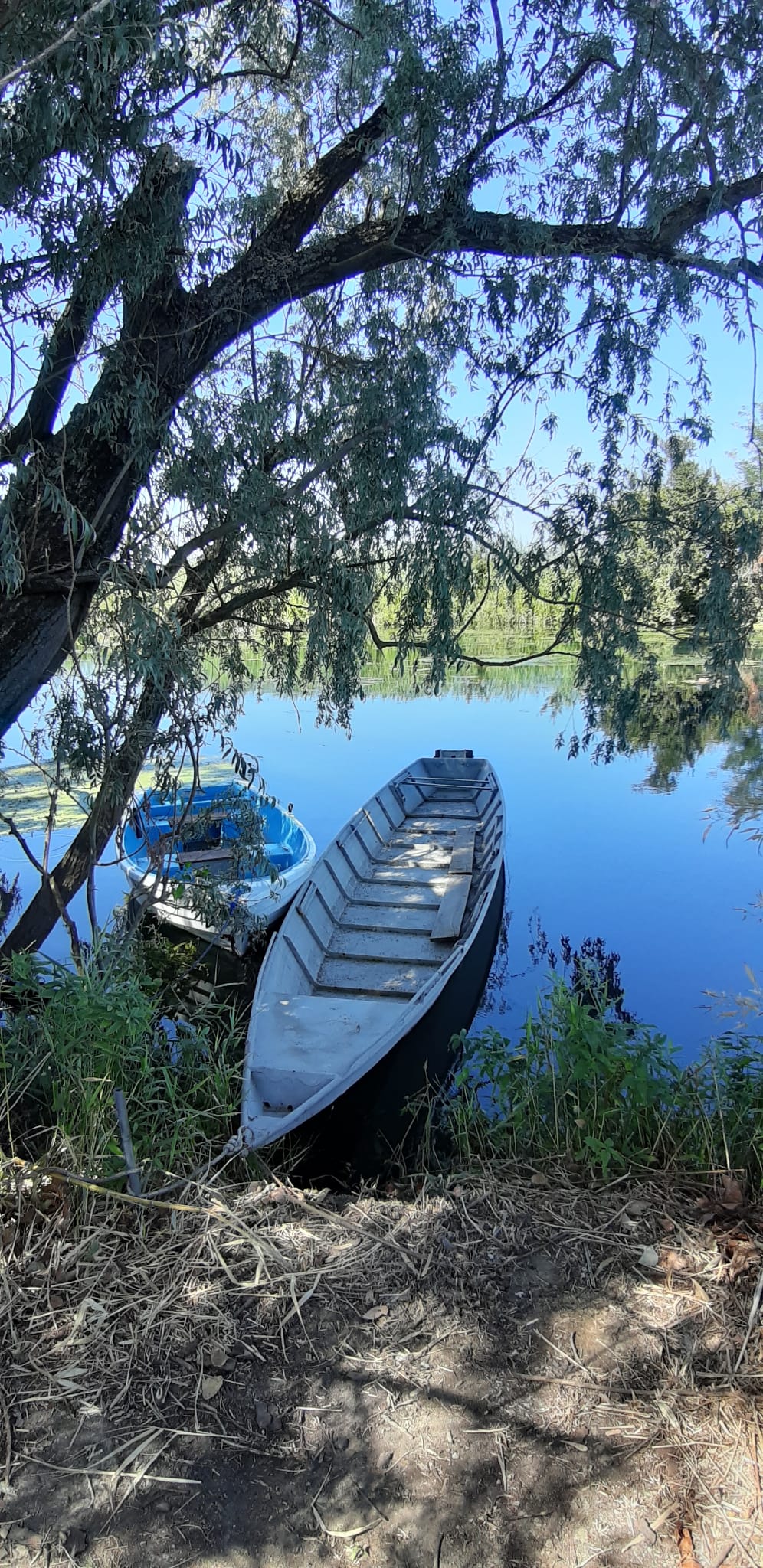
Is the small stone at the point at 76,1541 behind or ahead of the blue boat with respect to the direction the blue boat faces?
ahead

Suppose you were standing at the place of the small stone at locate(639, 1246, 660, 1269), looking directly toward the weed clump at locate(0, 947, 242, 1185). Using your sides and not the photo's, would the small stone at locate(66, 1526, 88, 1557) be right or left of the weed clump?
left
